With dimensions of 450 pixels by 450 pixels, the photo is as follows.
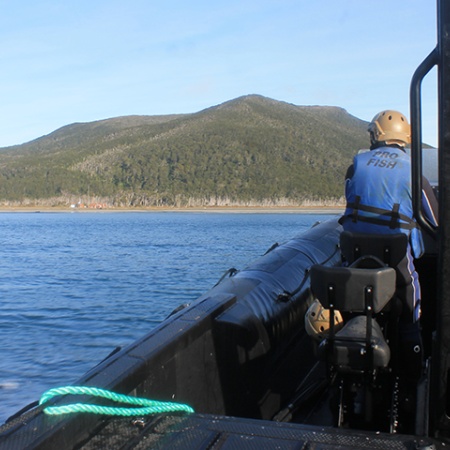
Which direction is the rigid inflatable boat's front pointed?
away from the camera

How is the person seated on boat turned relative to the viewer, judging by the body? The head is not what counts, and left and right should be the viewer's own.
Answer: facing away from the viewer
